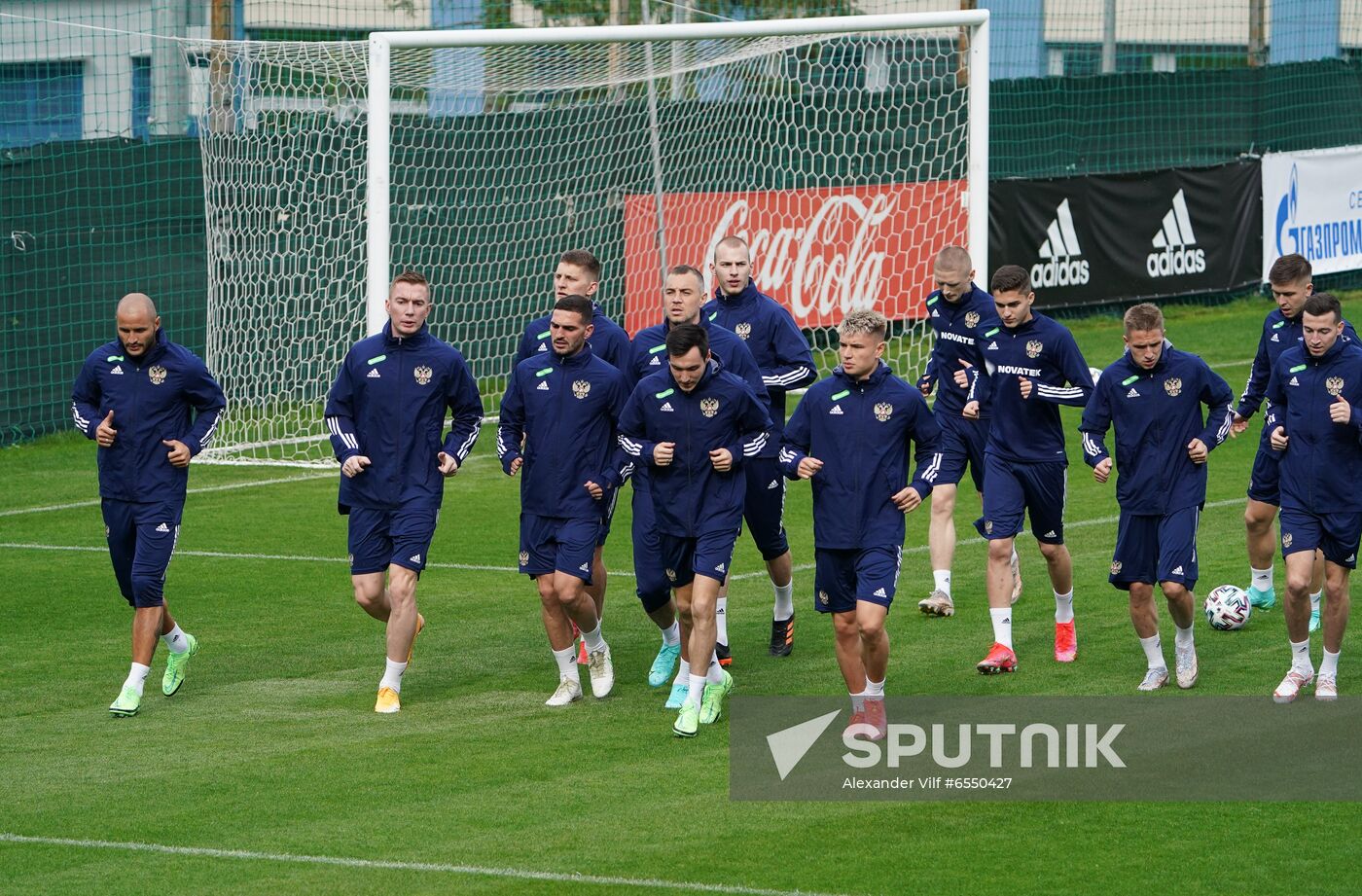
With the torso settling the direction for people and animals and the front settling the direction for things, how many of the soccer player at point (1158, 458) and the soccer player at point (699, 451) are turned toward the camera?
2

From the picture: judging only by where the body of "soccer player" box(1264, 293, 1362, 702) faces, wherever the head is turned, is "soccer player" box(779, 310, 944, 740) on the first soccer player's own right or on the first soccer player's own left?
on the first soccer player's own right

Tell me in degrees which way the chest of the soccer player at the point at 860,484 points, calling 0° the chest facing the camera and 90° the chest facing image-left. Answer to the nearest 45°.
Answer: approximately 0°

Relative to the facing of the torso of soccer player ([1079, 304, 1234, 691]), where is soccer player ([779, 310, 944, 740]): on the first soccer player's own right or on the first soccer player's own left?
on the first soccer player's own right

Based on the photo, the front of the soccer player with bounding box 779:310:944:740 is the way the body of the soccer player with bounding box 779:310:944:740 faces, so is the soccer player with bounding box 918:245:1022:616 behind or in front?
behind

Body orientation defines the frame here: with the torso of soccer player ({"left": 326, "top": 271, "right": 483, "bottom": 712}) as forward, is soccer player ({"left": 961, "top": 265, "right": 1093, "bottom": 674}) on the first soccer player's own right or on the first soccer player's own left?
on the first soccer player's own left

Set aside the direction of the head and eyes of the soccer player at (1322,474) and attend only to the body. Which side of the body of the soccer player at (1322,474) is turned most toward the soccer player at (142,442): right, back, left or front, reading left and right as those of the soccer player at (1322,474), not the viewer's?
right

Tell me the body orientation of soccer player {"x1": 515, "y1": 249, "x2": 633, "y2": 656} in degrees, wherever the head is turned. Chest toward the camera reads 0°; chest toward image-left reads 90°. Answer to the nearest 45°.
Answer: approximately 45°

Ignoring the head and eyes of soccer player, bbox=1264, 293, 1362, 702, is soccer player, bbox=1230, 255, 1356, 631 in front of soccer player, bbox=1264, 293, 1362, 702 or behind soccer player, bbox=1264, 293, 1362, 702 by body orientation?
behind
